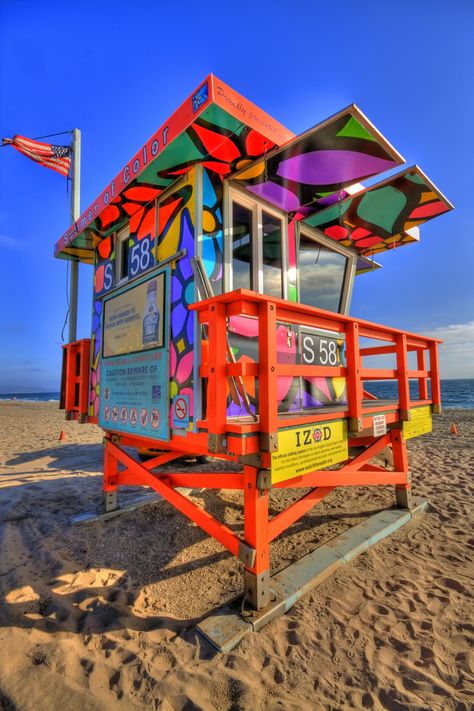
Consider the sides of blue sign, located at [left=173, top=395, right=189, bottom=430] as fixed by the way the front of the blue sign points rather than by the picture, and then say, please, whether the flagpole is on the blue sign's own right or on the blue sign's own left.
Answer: on the blue sign's own right

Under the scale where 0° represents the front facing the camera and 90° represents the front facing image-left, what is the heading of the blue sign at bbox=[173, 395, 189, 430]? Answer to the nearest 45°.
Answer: approximately 45°
